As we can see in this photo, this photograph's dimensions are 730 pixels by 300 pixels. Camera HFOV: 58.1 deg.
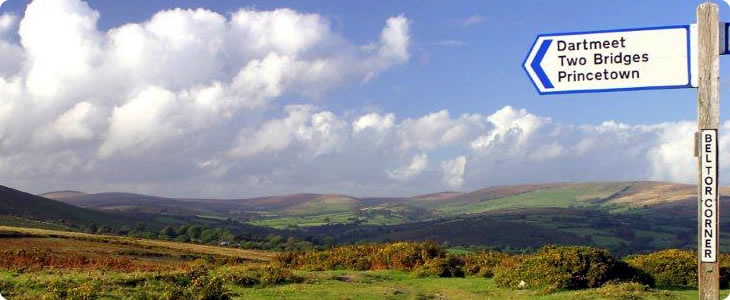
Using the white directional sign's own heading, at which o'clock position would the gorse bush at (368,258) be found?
The gorse bush is roughly at 5 o'clock from the white directional sign.

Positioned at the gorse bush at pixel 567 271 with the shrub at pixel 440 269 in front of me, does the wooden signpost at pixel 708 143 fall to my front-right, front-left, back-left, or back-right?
back-left

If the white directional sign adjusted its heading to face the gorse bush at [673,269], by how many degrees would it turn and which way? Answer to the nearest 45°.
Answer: approximately 180°

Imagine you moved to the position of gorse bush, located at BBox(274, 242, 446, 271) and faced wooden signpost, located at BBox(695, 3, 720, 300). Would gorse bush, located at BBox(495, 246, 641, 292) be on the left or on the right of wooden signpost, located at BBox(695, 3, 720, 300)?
left

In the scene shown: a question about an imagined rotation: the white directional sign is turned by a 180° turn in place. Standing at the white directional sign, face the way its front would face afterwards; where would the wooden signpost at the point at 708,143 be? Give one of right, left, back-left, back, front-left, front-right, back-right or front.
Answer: right

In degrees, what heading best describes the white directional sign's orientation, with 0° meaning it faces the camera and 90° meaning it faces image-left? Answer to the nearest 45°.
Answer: approximately 0°

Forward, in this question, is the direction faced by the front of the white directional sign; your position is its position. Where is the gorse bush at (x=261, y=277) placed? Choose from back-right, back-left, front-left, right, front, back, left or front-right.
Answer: back-right

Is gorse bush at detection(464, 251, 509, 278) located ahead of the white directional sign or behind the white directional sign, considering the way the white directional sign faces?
behind

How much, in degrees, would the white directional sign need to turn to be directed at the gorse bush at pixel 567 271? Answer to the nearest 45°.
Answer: approximately 180°
